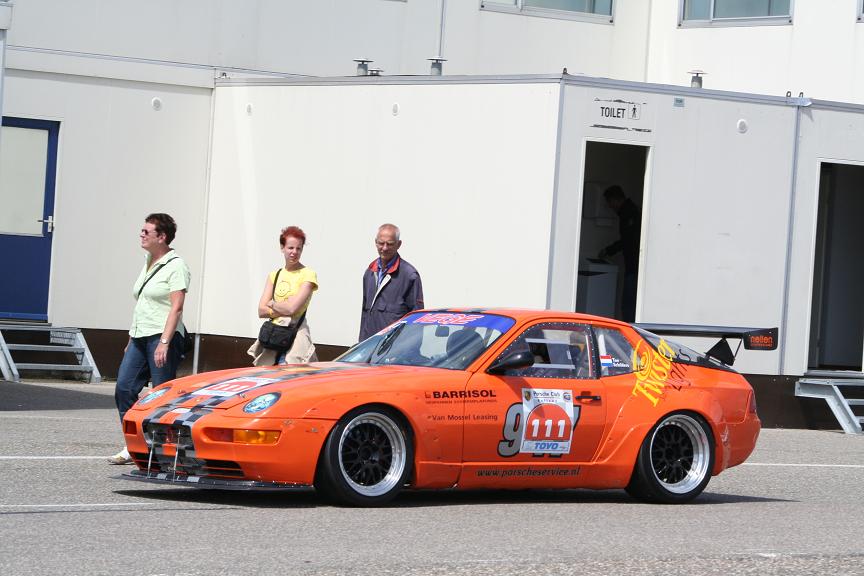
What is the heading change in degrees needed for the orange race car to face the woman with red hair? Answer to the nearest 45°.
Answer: approximately 90° to its right

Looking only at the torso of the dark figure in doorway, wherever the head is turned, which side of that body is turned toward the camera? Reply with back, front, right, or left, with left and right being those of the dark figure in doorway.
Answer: left

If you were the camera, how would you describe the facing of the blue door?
facing the viewer

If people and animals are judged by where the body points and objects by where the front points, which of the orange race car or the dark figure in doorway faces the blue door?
the dark figure in doorway

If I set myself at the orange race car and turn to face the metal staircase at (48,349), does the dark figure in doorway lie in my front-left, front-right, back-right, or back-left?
front-right

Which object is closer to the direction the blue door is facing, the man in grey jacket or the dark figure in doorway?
the man in grey jacket

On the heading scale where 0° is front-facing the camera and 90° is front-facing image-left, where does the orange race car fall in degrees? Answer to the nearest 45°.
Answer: approximately 45°

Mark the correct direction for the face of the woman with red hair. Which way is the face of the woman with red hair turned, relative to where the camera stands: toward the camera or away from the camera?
toward the camera

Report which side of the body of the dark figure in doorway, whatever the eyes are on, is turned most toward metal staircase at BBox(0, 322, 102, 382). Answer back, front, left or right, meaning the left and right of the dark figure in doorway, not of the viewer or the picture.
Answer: front

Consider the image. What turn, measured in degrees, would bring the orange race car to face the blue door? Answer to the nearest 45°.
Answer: approximately 90° to its right
